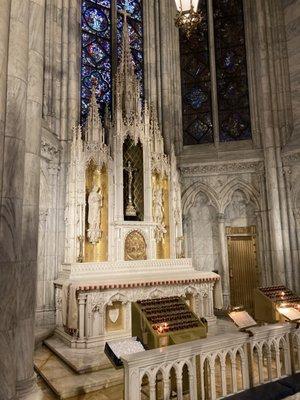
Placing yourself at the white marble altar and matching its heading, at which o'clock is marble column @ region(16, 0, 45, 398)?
The marble column is roughly at 2 o'clock from the white marble altar.

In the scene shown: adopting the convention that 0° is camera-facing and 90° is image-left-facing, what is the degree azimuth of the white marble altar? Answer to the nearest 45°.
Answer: approximately 315°

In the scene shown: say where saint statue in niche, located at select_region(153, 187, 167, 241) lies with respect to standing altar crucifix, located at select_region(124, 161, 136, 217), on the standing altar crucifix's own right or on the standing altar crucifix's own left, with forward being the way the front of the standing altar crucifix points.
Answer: on the standing altar crucifix's own left

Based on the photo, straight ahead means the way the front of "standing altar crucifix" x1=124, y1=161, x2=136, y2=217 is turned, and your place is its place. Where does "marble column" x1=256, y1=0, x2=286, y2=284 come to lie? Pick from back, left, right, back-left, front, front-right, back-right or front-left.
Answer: front-left

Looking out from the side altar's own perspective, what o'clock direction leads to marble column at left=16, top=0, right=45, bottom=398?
The marble column is roughly at 2 o'clock from the side altar.
